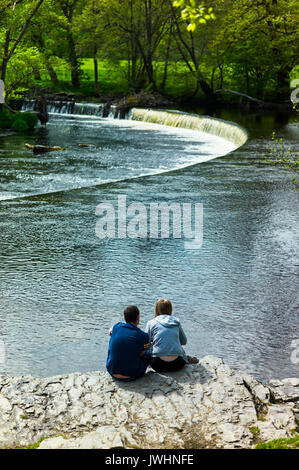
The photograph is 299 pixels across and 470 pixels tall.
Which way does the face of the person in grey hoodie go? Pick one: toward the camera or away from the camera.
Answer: away from the camera

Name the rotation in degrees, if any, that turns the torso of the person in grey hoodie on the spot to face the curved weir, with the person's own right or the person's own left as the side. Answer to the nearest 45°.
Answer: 0° — they already face it

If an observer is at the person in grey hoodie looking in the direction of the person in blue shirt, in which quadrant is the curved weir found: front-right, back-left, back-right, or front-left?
back-right

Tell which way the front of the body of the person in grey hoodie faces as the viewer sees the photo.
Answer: away from the camera
